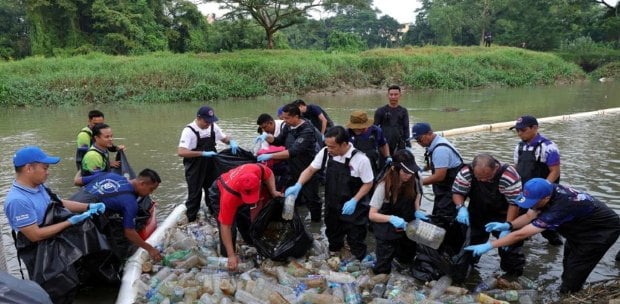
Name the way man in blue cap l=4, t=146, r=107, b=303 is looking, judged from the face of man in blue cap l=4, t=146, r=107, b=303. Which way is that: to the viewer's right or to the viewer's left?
to the viewer's right

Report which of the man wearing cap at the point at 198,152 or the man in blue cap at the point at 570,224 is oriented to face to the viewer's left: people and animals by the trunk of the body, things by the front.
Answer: the man in blue cap

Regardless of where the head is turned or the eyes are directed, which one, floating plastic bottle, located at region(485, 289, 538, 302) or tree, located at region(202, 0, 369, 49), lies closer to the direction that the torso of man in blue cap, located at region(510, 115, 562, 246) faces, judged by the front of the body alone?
the floating plastic bottle

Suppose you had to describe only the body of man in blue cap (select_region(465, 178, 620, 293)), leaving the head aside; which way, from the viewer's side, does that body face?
to the viewer's left

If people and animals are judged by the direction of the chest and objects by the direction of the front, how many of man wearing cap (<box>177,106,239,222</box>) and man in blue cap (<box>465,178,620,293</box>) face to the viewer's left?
1

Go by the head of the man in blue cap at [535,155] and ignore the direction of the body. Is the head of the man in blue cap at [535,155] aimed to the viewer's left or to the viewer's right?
to the viewer's left

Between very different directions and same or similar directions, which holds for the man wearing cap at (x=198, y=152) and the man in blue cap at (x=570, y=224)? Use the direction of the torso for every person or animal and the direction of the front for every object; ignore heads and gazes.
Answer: very different directions
